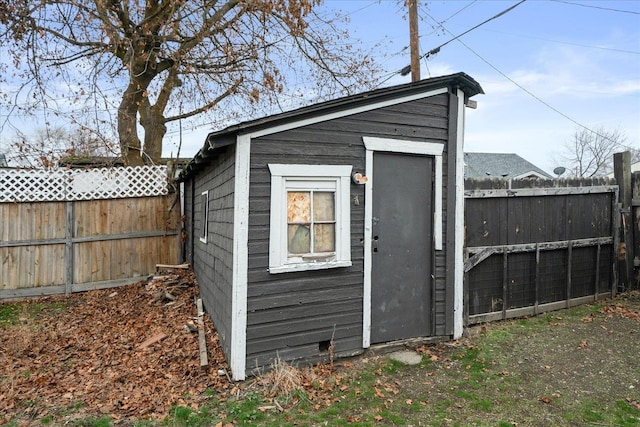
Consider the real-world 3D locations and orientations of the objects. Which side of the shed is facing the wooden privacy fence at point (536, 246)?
left

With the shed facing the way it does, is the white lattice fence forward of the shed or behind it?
behind

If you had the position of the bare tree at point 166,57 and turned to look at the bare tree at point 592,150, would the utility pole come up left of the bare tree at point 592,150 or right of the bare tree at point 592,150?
right

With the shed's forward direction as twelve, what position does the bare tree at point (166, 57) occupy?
The bare tree is roughly at 6 o'clock from the shed.

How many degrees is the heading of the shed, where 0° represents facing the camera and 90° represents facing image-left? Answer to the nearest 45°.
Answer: approximately 315°

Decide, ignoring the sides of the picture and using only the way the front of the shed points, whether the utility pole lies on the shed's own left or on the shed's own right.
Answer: on the shed's own left

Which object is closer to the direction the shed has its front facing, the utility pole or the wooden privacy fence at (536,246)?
the wooden privacy fence

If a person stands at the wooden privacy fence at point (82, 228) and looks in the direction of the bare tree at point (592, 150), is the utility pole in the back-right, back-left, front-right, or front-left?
front-right

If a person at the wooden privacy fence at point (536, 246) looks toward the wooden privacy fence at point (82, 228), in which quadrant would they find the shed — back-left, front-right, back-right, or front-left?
front-left

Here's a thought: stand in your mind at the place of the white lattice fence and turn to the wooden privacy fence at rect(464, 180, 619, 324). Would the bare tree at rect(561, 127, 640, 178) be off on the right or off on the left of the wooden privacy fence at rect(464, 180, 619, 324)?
left

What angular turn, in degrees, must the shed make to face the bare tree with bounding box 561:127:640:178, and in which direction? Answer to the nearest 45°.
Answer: approximately 90° to its left
